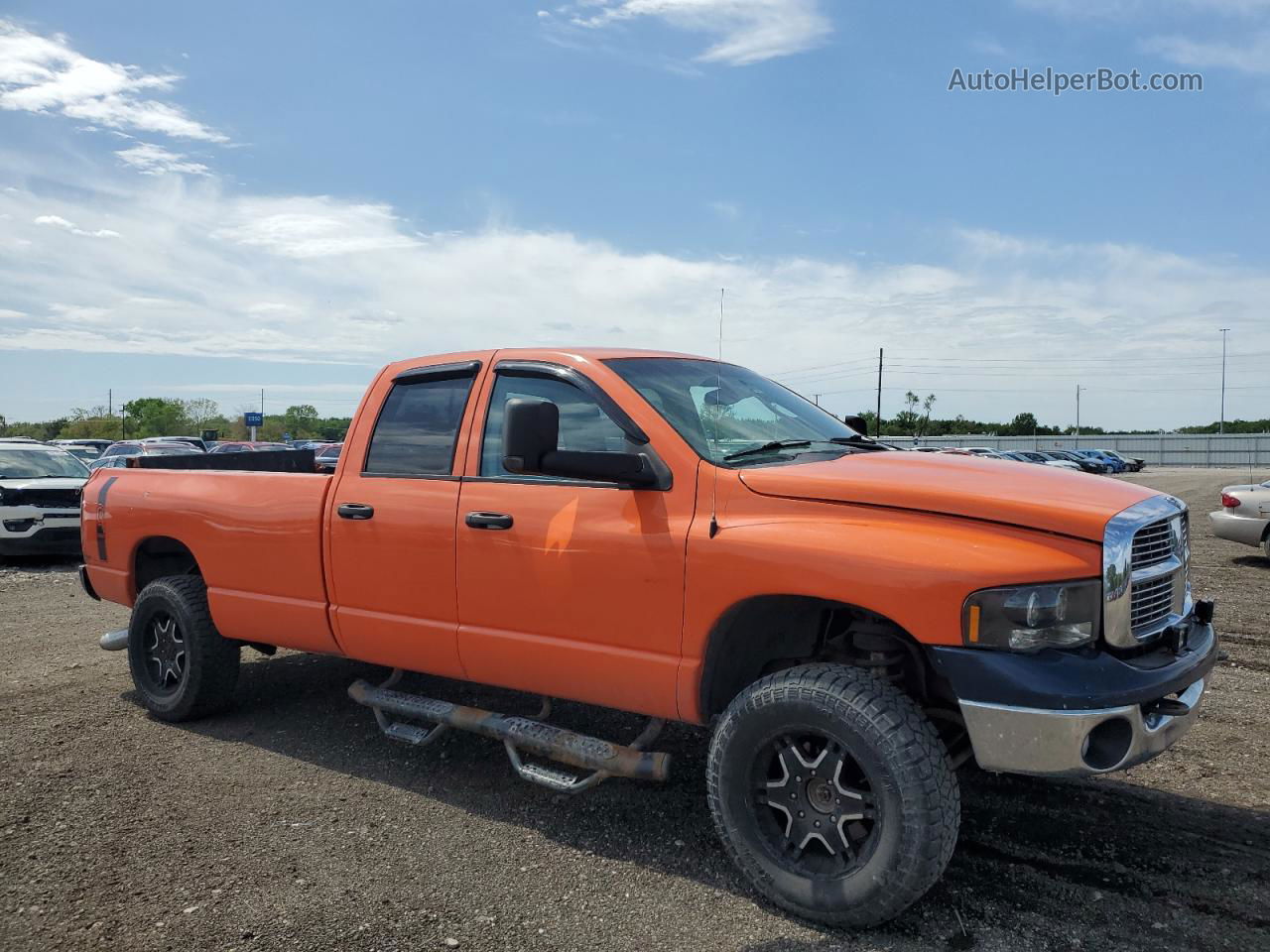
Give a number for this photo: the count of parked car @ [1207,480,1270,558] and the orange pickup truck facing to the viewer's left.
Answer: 0

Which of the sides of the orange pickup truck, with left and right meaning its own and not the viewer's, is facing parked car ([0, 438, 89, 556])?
back

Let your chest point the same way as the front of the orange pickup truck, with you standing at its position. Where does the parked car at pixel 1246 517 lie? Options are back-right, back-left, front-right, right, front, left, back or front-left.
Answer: left

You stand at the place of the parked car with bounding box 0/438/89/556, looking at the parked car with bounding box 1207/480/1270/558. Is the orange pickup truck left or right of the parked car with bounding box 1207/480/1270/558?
right

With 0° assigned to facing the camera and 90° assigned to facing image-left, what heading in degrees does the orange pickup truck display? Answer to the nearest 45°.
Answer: approximately 315°
